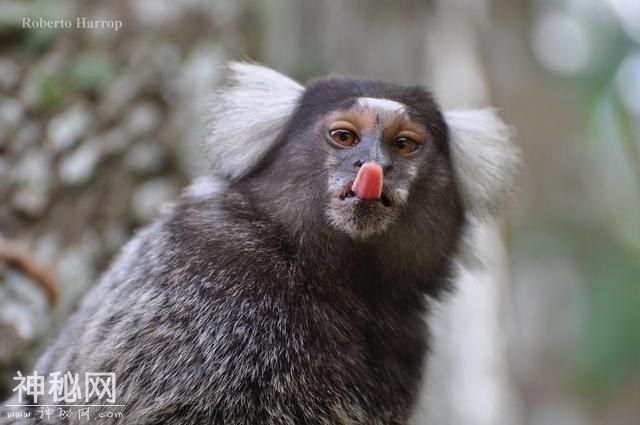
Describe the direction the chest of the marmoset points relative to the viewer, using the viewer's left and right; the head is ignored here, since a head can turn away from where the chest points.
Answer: facing the viewer and to the right of the viewer
